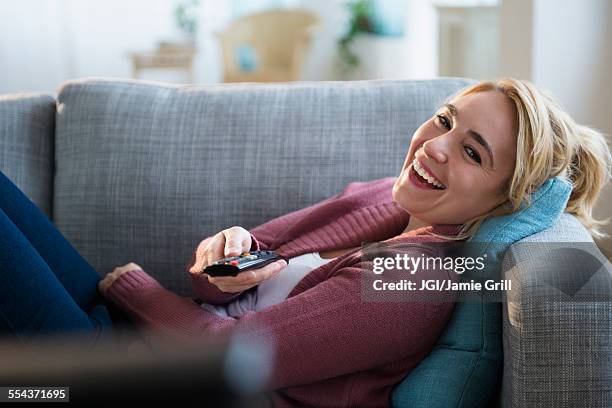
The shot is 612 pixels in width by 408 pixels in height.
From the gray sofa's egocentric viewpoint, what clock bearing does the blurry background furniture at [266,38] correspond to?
The blurry background furniture is roughly at 6 o'clock from the gray sofa.

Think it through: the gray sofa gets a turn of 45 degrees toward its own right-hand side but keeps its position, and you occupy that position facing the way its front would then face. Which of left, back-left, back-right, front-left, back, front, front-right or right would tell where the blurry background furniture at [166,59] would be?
back-right

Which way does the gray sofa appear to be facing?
toward the camera

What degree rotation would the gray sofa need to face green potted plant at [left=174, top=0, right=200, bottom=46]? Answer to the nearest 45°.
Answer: approximately 180°

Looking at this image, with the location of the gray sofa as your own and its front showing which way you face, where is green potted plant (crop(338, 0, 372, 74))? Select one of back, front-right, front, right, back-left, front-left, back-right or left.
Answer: back
